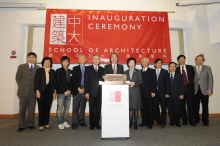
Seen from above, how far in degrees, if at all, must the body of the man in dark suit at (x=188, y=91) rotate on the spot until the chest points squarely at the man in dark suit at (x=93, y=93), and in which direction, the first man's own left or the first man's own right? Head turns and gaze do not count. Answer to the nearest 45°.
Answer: approximately 45° to the first man's own right

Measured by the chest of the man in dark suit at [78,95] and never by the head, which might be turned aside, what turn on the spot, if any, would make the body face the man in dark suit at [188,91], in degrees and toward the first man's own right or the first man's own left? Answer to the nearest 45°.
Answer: approximately 45° to the first man's own left

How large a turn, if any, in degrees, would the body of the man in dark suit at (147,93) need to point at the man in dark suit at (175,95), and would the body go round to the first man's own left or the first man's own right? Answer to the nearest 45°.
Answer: approximately 135° to the first man's own left

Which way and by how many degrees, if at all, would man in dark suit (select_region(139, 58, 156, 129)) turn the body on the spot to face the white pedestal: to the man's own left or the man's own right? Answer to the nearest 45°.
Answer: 0° — they already face it

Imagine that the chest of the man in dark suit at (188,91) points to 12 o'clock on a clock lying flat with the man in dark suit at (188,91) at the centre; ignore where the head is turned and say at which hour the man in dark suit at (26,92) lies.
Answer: the man in dark suit at (26,92) is roughly at 2 o'clock from the man in dark suit at (188,91).

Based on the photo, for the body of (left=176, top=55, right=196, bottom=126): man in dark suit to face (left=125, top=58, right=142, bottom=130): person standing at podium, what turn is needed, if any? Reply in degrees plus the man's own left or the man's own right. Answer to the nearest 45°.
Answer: approximately 45° to the man's own right

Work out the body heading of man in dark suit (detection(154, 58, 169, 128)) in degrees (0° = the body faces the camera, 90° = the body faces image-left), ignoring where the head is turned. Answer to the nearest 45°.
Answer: approximately 45°

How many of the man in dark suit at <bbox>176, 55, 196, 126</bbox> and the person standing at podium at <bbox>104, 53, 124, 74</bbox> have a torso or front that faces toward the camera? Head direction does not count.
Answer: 2
